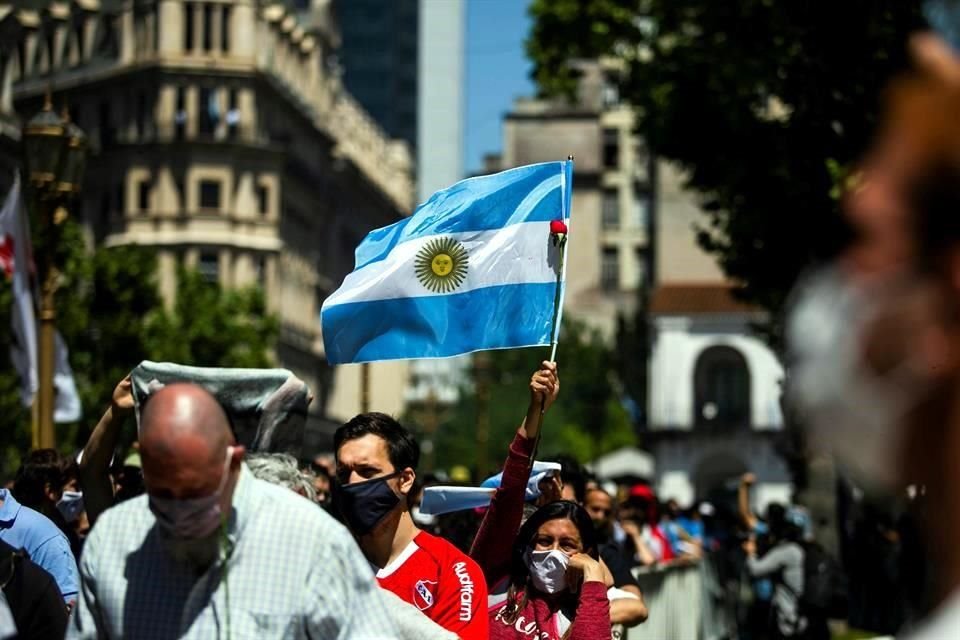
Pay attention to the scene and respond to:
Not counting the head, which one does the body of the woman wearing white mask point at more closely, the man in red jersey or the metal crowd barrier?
the man in red jersey

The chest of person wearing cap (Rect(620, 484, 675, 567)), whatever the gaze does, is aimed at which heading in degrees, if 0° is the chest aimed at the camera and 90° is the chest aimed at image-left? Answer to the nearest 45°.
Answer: approximately 45°

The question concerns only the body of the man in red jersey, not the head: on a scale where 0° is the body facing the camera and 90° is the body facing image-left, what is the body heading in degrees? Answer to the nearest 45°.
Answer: approximately 45°

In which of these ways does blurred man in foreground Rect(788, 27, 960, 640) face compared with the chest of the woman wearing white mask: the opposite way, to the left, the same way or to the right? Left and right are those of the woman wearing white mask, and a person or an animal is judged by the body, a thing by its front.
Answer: to the right

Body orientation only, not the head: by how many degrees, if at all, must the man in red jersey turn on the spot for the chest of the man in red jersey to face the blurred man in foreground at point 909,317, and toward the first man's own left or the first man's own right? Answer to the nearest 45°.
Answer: approximately 45° to the first man's own left

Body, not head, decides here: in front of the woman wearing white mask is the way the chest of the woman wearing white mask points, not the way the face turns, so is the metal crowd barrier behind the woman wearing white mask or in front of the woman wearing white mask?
behind

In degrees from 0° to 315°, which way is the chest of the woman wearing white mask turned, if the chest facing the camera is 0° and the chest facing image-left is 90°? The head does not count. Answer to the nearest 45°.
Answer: approximately 0°

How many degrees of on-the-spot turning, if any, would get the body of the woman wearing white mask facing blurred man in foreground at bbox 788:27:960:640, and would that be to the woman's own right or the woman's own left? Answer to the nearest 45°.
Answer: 0° — they already face them

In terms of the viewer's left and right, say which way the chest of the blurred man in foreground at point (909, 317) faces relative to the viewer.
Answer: facing to the left of the viewer

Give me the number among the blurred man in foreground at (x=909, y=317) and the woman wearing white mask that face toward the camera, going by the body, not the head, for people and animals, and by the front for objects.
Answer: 1

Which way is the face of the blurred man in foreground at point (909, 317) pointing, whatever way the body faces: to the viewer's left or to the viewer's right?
to the viewer's left

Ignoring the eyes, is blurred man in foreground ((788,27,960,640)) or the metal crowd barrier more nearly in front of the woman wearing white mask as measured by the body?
the blurred man in foreground

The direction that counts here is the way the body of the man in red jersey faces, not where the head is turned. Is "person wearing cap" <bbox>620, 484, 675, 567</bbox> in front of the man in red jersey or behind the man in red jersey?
behind
